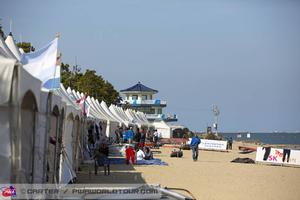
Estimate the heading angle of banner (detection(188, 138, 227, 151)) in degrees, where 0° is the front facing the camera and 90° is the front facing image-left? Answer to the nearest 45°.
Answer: approximately 0°

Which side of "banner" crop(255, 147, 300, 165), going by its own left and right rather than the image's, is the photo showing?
front

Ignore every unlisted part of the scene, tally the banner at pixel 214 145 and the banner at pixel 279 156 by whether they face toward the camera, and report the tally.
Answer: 2

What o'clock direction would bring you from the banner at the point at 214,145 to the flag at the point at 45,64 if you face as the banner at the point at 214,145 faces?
the flag at the point at 45,64 is roughly at 12 o'clock from the banner at the point at 214,145.

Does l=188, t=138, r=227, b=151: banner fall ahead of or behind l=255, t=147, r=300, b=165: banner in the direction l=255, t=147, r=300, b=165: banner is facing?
behind

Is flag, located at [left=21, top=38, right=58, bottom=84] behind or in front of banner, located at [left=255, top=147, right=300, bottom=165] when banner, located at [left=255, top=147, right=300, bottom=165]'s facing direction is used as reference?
in front
